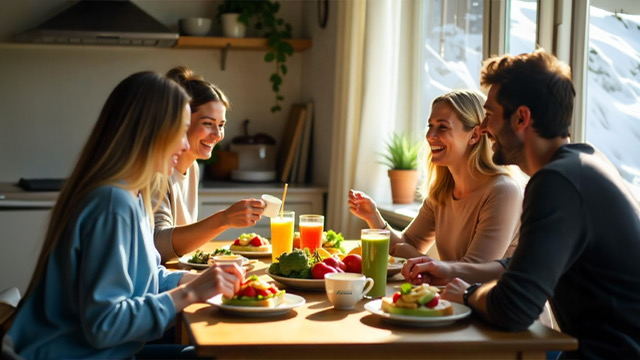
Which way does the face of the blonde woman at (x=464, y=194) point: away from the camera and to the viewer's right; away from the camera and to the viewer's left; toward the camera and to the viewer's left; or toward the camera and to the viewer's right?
toward the camera and to the viewer's left

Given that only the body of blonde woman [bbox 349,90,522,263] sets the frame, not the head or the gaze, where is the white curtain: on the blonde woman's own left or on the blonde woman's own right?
on the blonde woman's own right

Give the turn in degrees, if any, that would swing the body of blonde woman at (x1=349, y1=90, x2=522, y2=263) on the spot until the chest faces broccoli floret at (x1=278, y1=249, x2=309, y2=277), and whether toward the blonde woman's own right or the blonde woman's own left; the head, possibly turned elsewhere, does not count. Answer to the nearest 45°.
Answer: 0° — they already face it

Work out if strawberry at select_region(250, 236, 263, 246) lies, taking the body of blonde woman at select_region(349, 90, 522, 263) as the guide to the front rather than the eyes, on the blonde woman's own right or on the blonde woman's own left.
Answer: on the blonde woman's own right

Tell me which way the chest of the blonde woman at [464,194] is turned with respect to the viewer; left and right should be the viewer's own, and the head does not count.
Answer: facing the viewer and to the left of the viewer

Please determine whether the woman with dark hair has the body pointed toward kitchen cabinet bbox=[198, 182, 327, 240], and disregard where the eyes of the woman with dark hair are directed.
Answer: no

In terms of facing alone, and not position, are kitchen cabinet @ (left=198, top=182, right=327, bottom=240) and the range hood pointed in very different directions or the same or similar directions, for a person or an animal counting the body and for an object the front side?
same or similar directions

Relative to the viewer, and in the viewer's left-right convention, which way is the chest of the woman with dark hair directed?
facing the viewer and to the right of the viewer

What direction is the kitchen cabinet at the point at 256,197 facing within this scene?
toward the camera

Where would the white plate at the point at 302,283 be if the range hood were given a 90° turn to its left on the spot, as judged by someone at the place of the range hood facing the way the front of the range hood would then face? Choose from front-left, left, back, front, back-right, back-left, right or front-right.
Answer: right

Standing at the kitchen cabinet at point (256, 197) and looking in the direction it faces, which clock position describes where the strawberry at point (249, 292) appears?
The strawberry is roughly at 12 o'clock from the kitchen cabinet.

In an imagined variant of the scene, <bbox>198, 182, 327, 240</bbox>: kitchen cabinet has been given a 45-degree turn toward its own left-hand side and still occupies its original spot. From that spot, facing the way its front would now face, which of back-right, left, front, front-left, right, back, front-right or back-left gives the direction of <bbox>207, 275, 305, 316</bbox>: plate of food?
front-right

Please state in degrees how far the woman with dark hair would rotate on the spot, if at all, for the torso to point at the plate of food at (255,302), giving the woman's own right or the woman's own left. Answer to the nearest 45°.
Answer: approximately 45° to the woman's own right

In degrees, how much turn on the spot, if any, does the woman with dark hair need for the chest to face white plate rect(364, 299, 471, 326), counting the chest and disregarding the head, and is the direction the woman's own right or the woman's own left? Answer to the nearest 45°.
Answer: approximately 45° to the woman's own right

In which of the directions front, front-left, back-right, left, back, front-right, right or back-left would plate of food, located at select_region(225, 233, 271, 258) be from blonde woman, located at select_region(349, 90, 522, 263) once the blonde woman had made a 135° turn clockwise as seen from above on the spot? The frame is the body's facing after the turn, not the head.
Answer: left

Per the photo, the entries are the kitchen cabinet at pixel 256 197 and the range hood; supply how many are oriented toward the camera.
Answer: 2

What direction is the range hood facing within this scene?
toward the camera

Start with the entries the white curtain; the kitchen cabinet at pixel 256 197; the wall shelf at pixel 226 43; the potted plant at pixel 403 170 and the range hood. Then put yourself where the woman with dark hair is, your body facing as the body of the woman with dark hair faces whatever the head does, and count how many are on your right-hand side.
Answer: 0

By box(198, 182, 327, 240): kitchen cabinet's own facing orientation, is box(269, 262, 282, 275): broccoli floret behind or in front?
in front
